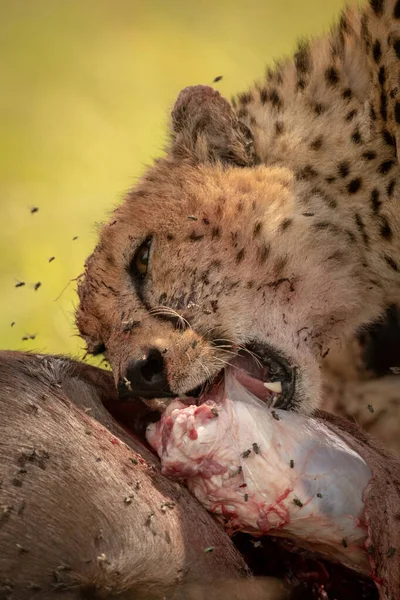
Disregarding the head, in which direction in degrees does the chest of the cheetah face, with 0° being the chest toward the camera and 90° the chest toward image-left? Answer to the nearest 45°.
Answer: approximately 45°
